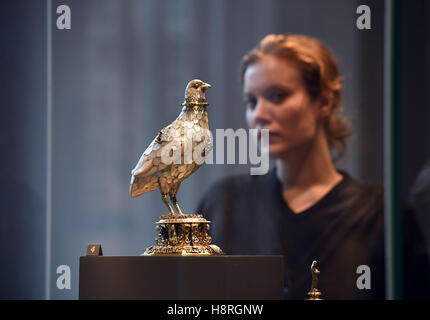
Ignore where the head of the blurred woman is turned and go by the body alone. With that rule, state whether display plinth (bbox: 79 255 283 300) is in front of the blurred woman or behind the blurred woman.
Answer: in front

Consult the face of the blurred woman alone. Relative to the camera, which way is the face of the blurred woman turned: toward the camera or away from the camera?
toward the camera

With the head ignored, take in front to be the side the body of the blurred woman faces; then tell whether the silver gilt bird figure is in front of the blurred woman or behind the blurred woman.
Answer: in front

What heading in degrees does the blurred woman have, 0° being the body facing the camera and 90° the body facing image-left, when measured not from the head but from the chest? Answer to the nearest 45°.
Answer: approximately 45°
